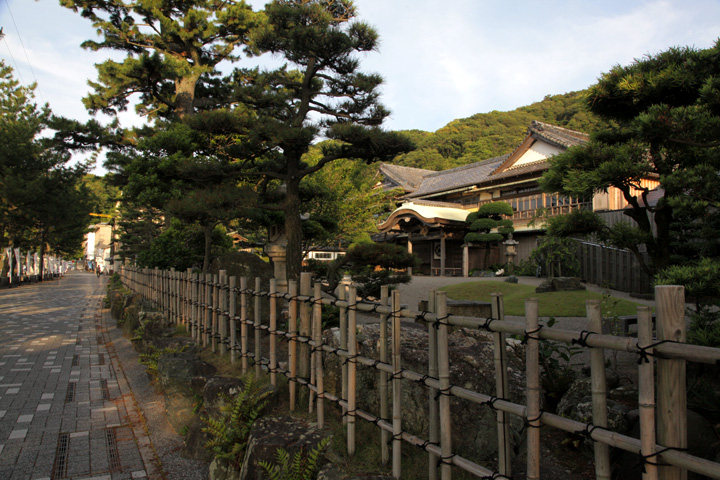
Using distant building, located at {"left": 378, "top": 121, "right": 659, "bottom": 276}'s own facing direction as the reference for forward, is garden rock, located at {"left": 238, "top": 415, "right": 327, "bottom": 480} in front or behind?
in front

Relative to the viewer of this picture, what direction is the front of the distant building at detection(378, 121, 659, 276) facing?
facing the viewer and to the left of the viewer

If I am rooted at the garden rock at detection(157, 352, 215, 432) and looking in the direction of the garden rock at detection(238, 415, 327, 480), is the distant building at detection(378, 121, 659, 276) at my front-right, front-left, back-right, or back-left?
back-left

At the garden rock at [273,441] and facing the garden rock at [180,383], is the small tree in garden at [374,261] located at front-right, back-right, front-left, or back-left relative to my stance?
front-right

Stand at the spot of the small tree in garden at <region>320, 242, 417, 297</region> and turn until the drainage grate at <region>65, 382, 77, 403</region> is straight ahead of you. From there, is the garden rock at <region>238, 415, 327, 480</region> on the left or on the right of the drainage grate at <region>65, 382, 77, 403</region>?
left

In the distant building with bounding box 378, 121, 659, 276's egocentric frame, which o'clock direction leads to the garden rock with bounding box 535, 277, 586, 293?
The garden rock is roughly at 10 o'clock from the distant building.

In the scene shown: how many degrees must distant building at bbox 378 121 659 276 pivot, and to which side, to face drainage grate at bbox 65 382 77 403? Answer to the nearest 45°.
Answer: approximately 45° to its left

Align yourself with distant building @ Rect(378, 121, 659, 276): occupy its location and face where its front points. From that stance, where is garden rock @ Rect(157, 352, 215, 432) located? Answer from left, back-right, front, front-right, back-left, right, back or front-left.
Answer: front-left

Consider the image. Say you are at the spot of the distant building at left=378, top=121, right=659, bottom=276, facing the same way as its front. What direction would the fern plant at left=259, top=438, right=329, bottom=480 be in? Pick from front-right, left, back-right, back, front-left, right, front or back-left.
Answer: front-left

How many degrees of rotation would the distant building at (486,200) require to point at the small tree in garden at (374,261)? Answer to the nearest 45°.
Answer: approximately 45° to its left
